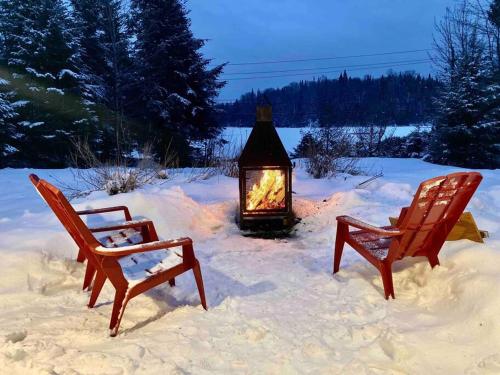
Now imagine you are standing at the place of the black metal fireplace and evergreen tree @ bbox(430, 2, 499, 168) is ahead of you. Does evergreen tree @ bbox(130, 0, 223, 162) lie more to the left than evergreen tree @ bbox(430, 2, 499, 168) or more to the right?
left

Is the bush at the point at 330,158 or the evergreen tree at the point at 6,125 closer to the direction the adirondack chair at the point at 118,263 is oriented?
the bush

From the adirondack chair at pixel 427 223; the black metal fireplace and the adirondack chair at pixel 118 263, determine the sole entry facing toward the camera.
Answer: the black metal fireplace

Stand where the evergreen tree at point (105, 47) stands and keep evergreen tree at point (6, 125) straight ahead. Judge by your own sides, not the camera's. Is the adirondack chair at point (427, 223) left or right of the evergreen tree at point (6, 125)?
left

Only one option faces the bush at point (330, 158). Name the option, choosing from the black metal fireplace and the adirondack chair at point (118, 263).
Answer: the adirondack chair

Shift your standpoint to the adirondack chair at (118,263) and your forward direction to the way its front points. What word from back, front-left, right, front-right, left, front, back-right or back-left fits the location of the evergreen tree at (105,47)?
front-left

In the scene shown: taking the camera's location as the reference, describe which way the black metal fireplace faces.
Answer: facing the viewer

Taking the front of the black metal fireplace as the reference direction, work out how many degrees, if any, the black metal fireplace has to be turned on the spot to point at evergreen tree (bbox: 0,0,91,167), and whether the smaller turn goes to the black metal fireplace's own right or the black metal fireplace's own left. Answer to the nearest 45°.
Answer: approximately 135° to the black metal fireplace's own right

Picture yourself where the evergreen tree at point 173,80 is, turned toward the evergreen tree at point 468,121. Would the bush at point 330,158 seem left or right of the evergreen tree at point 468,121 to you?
right

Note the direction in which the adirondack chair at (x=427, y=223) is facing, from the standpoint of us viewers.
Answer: facing away from the viewer and to the left of the viewer

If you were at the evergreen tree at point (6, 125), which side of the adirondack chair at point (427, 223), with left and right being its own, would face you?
front

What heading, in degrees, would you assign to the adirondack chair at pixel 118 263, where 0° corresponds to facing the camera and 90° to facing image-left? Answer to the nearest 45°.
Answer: approximately 225°

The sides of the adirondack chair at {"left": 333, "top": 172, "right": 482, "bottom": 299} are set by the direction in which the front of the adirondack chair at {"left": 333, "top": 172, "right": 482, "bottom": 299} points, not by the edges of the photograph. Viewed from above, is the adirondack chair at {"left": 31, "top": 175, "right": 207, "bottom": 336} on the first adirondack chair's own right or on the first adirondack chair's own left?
on the first adirondack chair's own left

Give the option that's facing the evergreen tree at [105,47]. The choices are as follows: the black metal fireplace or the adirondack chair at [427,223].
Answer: the adirondack chair

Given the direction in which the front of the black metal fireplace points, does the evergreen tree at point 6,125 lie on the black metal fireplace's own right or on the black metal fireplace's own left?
on the black metal fireplace's own right
